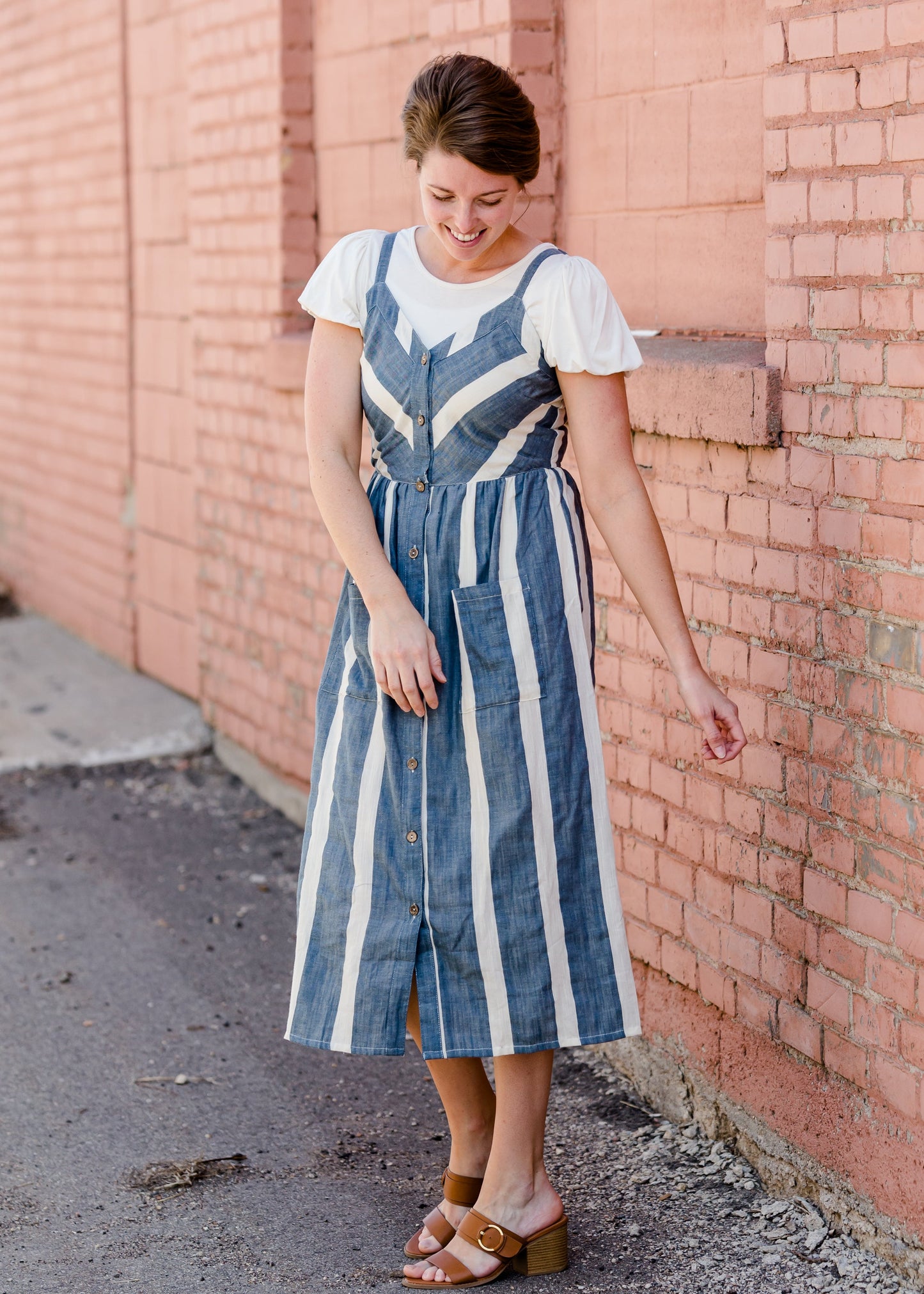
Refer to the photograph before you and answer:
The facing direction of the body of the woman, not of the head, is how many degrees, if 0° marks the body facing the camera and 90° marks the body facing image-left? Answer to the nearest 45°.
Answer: approximately 45°

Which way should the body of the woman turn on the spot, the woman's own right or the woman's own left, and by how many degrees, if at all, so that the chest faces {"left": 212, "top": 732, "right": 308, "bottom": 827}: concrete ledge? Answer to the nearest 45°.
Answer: approximately 135° to the woman's own right
